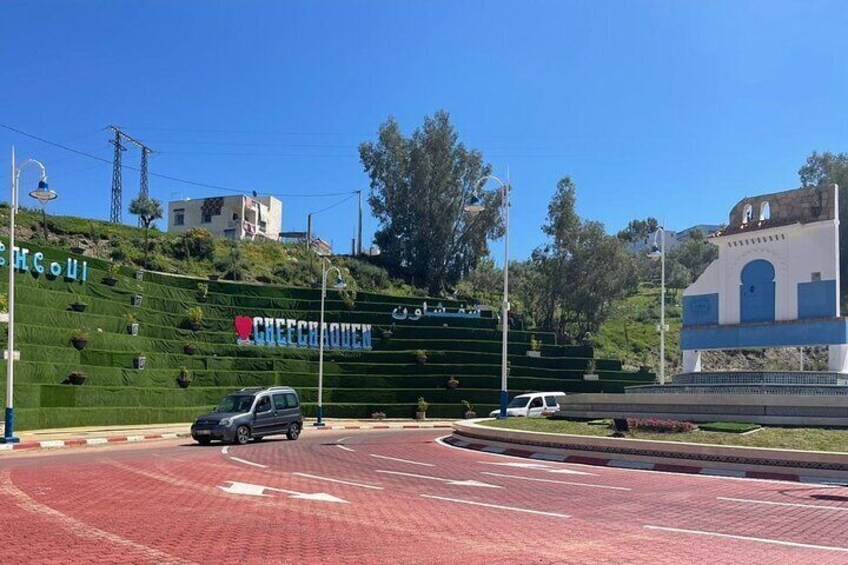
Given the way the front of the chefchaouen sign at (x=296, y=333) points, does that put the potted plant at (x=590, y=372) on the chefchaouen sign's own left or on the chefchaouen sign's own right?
on the chefchaouen sign's own left

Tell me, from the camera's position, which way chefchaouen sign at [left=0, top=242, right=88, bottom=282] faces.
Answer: facing the viewer and to the right of the viewer

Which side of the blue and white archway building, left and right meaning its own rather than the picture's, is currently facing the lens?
front

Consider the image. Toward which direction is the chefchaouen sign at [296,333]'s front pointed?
toward the camera

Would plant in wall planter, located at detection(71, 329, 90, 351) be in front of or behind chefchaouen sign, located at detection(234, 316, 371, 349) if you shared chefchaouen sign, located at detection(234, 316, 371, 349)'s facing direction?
in front

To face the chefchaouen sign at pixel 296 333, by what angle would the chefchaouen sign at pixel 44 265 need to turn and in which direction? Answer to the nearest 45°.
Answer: approximately 90° to its left

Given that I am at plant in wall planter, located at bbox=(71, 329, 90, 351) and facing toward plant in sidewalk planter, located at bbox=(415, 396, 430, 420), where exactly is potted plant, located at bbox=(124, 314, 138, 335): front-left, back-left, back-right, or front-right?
front-left

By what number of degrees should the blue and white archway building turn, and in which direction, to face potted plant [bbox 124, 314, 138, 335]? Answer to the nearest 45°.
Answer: approximately 90° to its right

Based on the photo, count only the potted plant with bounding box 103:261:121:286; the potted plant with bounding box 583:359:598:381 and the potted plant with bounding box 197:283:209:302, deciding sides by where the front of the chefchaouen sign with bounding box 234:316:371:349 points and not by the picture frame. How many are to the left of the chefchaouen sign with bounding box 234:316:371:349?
1

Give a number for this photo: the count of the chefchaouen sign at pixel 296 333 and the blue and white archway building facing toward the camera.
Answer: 2
